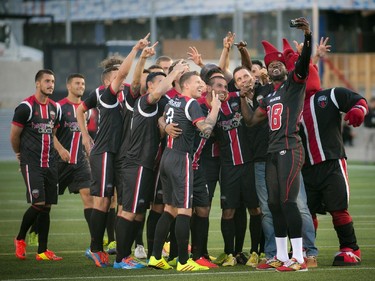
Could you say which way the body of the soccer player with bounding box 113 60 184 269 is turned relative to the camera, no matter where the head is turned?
to the viewer's right

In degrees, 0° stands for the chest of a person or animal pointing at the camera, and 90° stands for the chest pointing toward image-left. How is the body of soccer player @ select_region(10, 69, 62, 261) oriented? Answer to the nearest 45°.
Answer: approximately 315°

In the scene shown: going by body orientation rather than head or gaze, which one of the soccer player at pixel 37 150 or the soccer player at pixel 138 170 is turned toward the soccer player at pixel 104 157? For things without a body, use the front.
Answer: the soccer player at pixel 37 150

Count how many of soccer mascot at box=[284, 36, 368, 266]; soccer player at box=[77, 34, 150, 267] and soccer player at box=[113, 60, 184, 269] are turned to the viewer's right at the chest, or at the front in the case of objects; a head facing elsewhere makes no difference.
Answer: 2

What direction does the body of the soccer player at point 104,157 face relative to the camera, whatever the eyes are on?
to the viewer's right

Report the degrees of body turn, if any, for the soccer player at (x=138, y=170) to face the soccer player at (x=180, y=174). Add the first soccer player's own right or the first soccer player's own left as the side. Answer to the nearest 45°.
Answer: approximately 45° to the first soccer player's own right

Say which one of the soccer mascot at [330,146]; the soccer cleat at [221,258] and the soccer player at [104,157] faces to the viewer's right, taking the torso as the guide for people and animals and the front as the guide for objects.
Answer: the soccer player at [104,157]
